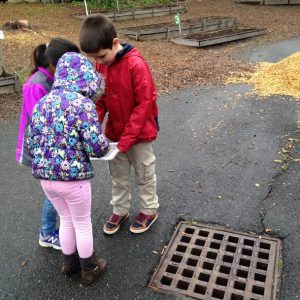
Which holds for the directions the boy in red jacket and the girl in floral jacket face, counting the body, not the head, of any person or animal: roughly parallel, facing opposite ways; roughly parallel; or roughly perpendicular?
roughly parallel, facing opposite ways

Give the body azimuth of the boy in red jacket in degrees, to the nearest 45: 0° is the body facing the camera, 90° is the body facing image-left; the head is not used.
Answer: approximately 45°

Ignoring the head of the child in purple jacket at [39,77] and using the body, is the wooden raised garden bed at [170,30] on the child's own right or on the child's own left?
on the child's own left

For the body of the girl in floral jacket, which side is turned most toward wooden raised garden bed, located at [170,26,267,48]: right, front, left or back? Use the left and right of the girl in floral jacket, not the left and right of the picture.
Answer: front

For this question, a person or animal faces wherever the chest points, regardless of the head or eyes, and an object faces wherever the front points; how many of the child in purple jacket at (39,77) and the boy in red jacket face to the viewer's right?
1

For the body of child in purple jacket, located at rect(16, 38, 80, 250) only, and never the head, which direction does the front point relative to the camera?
to the viewer's right

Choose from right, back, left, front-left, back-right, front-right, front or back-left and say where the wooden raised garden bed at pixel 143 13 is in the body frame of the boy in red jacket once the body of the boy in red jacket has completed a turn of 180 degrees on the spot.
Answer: front-left

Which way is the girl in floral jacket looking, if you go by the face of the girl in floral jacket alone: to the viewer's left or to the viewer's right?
to the viewer's right

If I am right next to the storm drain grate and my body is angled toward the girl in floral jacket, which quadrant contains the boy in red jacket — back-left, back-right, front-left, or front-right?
front-right

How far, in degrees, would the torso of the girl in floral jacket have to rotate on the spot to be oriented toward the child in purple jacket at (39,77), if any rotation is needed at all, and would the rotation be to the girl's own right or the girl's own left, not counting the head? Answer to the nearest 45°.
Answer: approximately 45° to the girl's own left

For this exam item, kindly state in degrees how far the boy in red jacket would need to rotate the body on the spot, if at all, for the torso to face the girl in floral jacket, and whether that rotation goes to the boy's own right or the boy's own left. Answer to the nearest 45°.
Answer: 0° — they already face them
